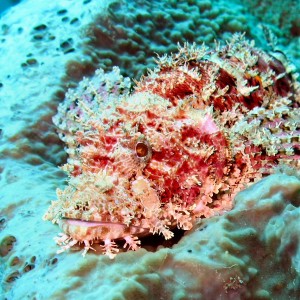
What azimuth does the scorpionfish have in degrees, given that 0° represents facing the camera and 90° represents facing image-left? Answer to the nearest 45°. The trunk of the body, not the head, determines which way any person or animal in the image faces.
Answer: approximately 45°
